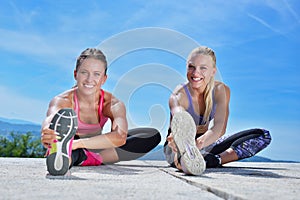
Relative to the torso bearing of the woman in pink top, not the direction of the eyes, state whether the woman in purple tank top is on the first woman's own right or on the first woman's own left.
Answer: on the first woman's own left

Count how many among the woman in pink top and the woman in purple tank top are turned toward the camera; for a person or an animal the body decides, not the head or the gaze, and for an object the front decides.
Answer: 2

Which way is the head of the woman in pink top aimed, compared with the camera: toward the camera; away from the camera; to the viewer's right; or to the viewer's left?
toward the camera

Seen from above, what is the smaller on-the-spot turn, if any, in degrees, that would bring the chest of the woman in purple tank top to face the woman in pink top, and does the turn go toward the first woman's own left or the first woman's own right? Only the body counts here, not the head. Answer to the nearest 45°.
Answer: approximately 45° to the first woman's own right

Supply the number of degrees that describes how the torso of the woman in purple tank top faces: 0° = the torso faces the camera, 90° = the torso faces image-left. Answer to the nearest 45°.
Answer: approximately 0°

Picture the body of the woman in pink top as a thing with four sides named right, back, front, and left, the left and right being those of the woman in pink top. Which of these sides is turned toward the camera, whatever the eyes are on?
front

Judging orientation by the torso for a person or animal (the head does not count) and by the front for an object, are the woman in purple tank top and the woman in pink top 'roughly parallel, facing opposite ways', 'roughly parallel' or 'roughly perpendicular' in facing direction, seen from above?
roughly parallel

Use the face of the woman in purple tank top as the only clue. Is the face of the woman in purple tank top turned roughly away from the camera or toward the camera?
toward the camera
